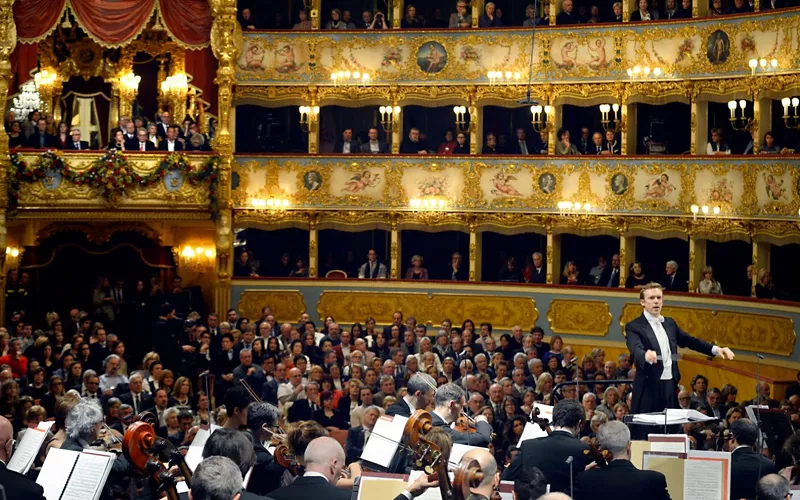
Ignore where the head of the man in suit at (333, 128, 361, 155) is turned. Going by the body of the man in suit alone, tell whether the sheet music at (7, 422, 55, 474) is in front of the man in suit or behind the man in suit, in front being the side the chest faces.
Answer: in front

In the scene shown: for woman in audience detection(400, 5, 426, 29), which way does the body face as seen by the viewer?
toward the camera

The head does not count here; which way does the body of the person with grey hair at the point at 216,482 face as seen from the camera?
away from the camera

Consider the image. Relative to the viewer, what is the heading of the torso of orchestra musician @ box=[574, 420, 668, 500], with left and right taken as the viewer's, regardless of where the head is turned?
facing away from the viewer

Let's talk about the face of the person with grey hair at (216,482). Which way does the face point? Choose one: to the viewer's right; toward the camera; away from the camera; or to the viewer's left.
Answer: away from the camera

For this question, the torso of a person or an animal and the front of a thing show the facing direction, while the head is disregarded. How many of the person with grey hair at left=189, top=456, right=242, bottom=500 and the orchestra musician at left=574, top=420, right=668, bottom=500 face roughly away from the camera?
2

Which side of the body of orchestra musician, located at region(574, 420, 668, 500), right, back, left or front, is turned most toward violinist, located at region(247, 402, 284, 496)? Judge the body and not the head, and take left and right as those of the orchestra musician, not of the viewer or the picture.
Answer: left

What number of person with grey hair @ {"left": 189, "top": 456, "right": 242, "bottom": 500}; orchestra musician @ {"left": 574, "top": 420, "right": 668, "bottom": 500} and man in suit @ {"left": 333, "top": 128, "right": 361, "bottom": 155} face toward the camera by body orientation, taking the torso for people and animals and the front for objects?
1

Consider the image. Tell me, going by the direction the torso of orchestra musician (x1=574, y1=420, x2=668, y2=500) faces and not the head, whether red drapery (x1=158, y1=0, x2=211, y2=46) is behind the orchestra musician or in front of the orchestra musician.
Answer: in front

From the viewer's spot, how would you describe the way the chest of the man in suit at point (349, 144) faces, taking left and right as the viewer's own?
facing the viewer

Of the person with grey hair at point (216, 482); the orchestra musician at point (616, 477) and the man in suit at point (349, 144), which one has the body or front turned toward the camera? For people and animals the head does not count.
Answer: the man in suit

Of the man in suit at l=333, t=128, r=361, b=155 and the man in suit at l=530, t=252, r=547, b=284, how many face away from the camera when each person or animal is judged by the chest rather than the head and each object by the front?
0

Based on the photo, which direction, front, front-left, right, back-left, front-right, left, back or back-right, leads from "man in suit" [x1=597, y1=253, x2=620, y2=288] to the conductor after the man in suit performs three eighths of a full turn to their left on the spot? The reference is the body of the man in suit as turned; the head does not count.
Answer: right

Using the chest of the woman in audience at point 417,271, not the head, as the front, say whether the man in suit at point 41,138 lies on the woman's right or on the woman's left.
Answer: on the woman's right
